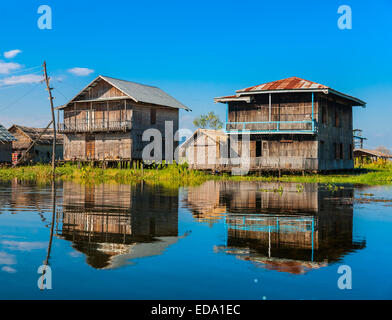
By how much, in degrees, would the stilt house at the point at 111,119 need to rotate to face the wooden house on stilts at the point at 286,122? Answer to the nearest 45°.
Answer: approximately 90° to its left

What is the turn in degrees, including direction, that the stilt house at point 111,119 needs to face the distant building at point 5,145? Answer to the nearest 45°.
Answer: approximately 90° to its right

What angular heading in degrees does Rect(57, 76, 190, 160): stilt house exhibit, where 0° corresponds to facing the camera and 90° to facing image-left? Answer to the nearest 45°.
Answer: approximately 45°

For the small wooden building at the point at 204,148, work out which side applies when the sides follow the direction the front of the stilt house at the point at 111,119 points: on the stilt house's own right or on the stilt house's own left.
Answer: on the stilt house's own left
